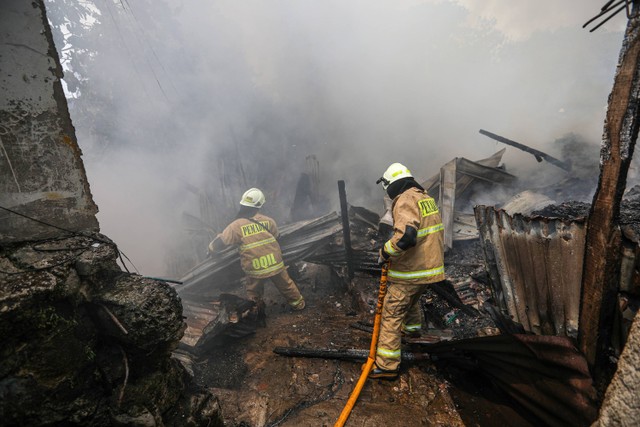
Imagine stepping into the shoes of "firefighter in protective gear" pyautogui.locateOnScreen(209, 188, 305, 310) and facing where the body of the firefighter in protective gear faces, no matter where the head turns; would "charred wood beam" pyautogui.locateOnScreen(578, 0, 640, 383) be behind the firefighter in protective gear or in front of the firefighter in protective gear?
behind

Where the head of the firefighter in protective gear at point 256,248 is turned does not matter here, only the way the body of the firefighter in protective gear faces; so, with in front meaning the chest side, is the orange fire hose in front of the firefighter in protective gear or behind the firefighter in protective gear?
behind

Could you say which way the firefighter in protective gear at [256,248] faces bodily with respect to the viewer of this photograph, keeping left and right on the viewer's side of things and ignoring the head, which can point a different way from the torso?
facing away from the viewer

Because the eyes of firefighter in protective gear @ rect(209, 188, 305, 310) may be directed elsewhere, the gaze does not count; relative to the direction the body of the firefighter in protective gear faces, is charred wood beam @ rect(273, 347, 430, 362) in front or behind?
behind

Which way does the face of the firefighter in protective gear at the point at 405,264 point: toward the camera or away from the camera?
away from the camera

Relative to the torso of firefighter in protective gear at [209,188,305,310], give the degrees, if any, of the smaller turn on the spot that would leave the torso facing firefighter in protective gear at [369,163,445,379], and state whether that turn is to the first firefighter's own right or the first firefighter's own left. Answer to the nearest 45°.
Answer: approximately 135° to the first firefighter's own right
